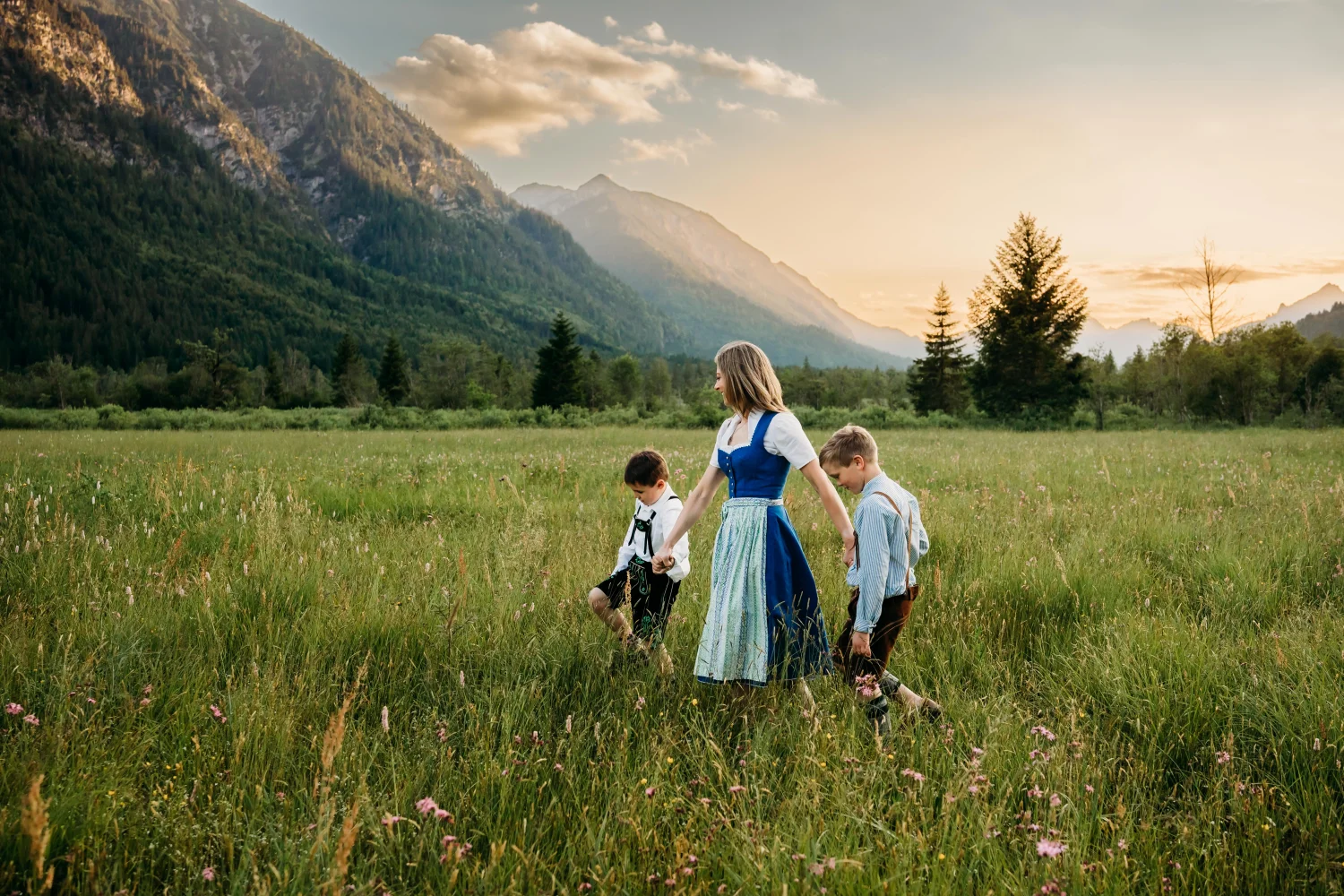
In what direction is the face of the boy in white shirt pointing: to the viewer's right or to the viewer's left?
to the viewer's left

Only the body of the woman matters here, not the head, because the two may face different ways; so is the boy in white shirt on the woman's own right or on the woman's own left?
on the woman's own right

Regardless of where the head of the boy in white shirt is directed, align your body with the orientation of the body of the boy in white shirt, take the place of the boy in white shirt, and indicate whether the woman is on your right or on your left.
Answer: on your left

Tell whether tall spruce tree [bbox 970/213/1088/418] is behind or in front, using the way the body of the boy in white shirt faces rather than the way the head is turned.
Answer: behind

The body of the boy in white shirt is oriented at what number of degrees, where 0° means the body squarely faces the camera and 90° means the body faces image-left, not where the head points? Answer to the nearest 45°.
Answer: approximately 45°

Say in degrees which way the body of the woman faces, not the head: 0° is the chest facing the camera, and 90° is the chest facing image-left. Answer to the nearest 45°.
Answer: approximately 45°
